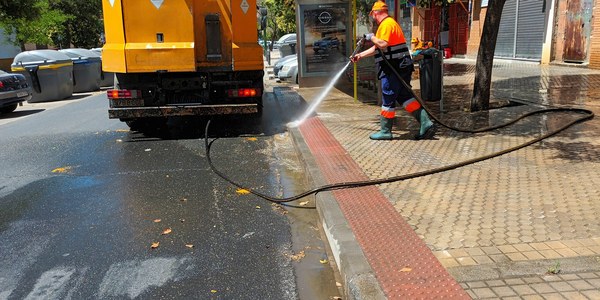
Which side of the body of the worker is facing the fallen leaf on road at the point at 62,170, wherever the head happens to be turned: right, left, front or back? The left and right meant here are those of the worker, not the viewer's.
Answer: front

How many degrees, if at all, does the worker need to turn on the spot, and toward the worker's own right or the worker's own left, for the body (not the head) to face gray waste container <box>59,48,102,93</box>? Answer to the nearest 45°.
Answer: approximately 45° to the worker's own right

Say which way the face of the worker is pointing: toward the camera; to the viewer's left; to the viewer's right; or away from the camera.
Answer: to the viewer's left

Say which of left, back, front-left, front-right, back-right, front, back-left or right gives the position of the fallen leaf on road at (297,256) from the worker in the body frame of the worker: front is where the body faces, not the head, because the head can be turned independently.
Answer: left

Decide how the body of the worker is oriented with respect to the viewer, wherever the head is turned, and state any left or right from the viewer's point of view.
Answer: facing to the left of the viewer
